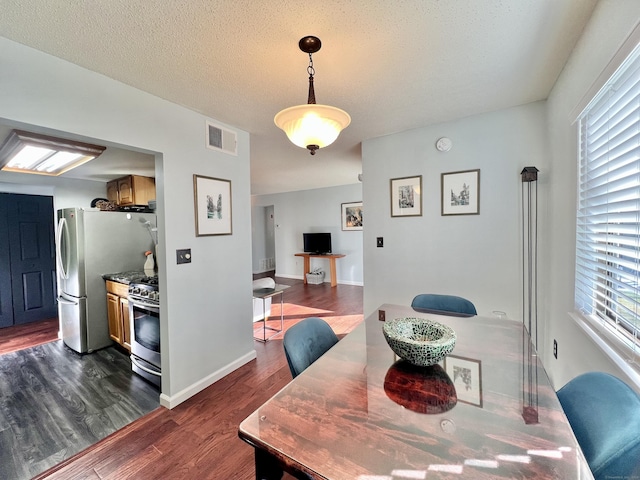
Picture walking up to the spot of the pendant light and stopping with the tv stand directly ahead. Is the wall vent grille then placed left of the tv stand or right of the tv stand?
left

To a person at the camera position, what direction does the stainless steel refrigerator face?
facing the viewer and to the left of the viewer

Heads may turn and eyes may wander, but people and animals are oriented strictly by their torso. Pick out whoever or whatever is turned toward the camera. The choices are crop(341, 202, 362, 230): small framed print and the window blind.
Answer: the small framed print

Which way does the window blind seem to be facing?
to the viewer's left

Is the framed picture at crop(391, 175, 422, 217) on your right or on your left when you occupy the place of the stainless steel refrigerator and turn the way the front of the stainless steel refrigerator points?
on your left

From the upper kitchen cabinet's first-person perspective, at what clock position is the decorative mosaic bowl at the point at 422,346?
The decorative mosaic bowl is roughly at 10 o'clock from the upper kitchen cabinet.

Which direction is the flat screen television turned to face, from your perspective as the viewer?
facing the viewer

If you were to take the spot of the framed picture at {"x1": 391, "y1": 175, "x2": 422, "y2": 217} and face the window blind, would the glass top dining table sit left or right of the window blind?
right

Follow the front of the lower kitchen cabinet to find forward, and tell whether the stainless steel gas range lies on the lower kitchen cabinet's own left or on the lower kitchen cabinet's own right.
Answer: on the lower kitchen cabinet's own left

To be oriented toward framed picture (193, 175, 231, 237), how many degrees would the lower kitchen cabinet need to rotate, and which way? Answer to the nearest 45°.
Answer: approximately 90° to its left

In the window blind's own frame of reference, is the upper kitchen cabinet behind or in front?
in front

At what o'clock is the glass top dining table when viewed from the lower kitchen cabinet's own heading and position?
The glass top dining table is roughly at 10 o'clock from the lower kitchen cabinet.

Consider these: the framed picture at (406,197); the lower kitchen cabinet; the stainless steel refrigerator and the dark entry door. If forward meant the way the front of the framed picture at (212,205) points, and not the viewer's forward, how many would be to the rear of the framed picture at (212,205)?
3

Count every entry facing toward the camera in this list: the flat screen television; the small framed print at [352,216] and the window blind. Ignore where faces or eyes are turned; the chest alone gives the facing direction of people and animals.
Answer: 2

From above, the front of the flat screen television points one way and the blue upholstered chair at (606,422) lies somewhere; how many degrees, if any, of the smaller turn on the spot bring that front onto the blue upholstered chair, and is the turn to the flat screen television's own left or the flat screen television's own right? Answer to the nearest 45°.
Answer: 0° — it already faces it

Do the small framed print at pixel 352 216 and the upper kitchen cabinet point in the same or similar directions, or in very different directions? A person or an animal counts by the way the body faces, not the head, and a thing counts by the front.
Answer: same or similar directions

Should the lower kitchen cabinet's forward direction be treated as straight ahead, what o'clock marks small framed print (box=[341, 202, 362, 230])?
The small framed print is roughly at 7 o'clock from the lower kitchen cabinet.

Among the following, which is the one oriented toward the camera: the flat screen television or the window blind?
the flat screen television

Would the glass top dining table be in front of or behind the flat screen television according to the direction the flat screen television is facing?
in front
